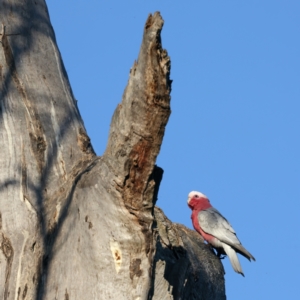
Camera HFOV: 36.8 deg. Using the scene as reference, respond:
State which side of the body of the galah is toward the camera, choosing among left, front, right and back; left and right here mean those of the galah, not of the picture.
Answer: left
